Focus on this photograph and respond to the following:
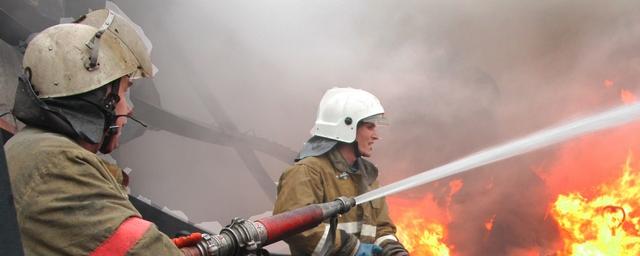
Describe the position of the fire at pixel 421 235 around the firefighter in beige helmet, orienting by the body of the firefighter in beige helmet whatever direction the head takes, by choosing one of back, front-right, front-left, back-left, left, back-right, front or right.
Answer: front-left

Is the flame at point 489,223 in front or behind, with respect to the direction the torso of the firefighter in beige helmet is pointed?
in front

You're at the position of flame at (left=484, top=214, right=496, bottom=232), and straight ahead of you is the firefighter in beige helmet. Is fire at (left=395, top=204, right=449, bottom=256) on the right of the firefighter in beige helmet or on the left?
right

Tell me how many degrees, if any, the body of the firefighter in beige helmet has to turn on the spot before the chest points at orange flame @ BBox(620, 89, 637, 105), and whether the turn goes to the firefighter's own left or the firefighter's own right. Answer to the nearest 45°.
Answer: approximately 45° to the firefighter's own left

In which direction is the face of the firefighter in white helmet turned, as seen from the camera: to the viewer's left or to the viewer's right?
to the viewer's right

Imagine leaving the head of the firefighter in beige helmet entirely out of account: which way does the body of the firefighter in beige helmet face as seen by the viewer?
to the viewer's right
